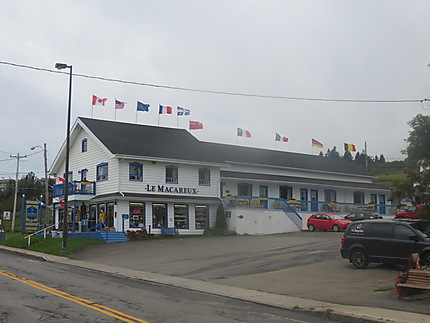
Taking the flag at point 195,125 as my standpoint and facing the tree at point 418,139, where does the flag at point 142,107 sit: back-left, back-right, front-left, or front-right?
back-right

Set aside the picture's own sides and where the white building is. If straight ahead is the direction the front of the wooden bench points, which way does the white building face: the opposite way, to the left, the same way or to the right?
to the left

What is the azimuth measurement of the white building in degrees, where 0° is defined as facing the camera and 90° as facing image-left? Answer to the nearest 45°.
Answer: approximately 315°
